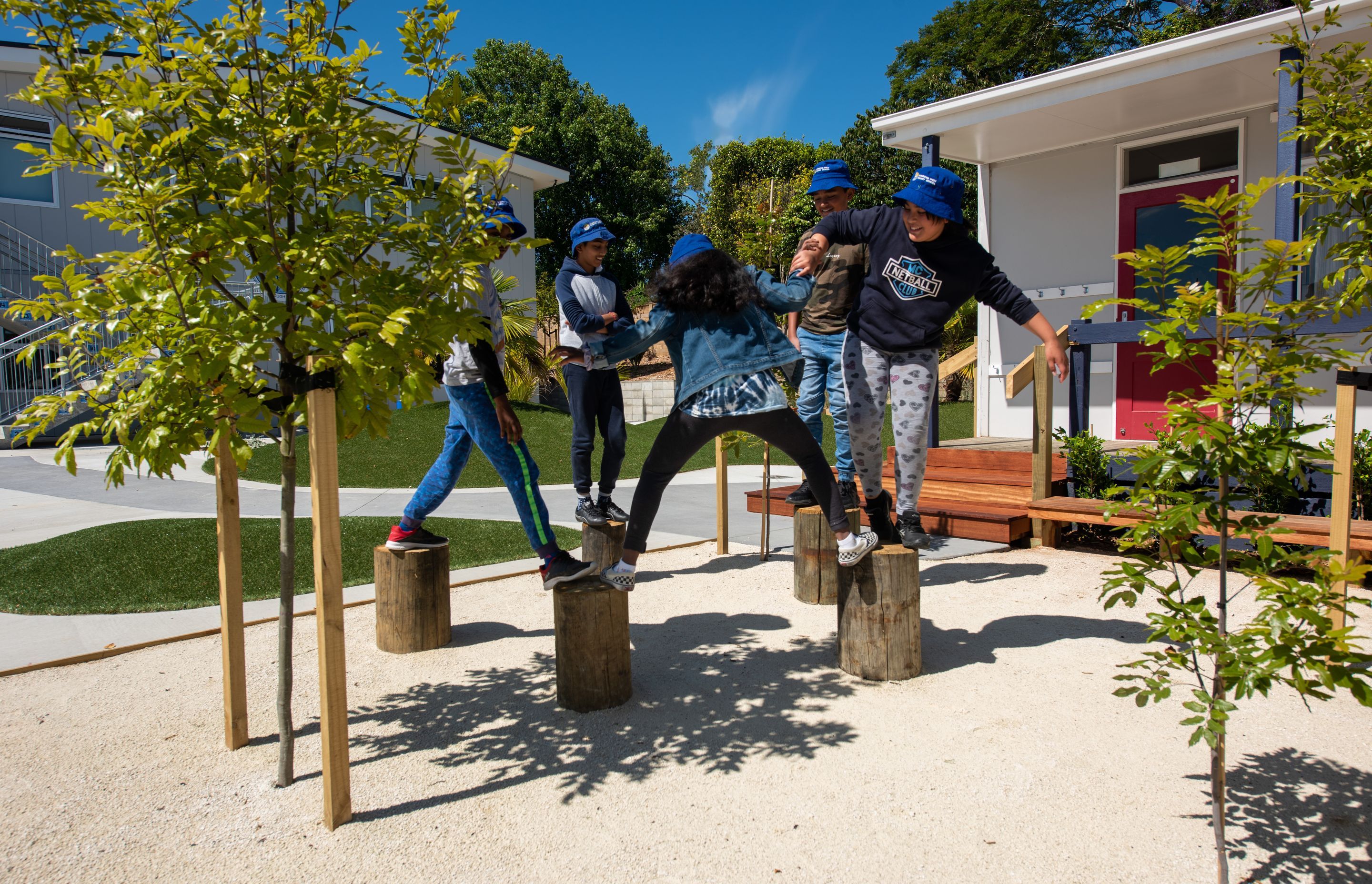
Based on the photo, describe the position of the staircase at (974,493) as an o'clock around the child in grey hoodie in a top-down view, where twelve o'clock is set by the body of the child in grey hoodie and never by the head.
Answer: The staircase is roughly at 10 o'clock from the child in grey hoodie.

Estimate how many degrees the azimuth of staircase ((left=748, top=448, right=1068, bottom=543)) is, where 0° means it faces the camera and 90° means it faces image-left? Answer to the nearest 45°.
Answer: approximately 45°

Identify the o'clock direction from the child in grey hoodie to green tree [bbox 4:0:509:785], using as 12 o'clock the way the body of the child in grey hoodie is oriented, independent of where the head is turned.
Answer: The green tree is roughly at 2 o'clock from the child in grey hoodie.

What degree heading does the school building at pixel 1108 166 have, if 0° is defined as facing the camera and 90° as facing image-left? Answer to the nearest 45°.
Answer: approximately 45°

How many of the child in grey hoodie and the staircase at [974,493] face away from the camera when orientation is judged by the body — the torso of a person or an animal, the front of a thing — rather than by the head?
0

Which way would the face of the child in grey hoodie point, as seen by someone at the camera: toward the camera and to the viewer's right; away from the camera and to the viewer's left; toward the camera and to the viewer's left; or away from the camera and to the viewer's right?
toward the camera and to the viewer's right

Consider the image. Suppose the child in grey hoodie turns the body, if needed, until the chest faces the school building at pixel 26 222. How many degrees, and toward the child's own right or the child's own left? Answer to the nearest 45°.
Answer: approximately 180°

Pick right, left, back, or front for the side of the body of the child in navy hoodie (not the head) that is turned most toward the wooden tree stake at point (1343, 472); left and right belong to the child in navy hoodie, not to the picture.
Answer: left

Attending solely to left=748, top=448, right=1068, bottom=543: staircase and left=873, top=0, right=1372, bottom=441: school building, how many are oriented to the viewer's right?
0

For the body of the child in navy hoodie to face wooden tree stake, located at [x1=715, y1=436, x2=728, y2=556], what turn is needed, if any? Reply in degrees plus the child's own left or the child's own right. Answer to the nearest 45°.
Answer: approximately 135° to the child's own right

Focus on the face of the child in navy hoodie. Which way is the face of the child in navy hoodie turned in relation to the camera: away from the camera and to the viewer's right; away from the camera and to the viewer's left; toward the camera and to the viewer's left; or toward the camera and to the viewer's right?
toward the camera and to the viewer's left

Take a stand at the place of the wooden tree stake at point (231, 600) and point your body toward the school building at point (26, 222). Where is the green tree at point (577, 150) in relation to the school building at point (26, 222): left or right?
right

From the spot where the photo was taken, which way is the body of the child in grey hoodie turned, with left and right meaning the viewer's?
facing the viewer and to the right of the viewer

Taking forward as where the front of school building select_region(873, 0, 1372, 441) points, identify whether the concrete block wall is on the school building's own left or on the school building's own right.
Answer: on the school building's own right
